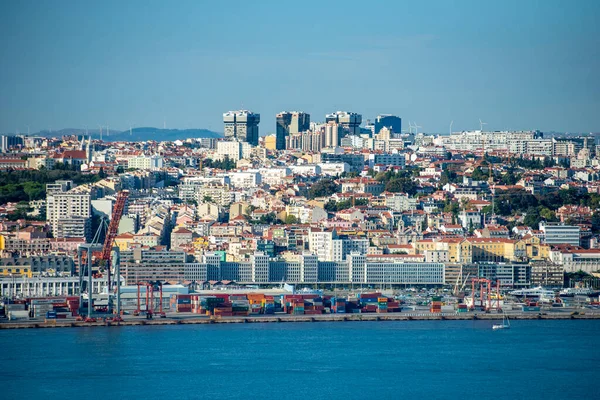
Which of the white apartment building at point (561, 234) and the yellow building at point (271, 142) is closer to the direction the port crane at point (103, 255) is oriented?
the white apartment building

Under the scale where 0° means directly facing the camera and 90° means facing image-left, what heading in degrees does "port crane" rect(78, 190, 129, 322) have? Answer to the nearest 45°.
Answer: approximately 315°

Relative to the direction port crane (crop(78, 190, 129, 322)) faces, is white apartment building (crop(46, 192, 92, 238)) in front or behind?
behind

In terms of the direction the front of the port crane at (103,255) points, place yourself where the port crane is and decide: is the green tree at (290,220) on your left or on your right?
on your left

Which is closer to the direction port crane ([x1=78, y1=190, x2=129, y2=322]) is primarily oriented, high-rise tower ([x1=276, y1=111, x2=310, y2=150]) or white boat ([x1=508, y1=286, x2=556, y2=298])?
the white boat

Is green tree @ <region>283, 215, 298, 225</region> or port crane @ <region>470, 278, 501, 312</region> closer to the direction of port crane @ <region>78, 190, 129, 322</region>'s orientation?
the port crane

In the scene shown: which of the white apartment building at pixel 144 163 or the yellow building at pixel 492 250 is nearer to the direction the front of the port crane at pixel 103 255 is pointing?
the yellow building
